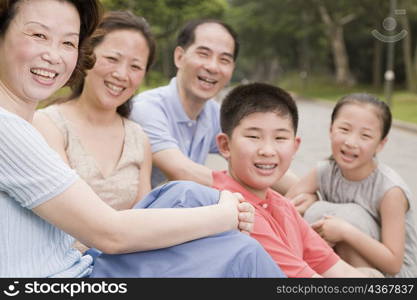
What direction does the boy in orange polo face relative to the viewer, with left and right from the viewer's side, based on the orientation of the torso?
facing the viewer and to the right of the viewer

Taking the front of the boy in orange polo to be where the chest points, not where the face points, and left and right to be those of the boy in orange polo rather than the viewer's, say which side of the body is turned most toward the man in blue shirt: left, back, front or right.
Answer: back

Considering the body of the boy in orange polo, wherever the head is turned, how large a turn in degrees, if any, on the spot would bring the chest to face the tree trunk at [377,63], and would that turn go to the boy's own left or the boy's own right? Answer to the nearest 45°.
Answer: approximately 135° to the boy's own left

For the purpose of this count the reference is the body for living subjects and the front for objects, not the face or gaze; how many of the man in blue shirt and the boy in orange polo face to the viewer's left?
0

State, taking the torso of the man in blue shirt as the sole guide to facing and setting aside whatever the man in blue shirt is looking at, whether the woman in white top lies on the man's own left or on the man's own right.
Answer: on the man's own right

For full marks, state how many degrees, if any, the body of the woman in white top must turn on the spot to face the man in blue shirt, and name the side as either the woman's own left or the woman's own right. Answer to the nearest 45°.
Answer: approximately 135° to the woman's own left

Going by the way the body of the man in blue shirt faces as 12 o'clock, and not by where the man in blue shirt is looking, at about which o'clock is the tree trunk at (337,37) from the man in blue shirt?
The tree trunk is roughly at 8 o'clock from the man in blue shirt.

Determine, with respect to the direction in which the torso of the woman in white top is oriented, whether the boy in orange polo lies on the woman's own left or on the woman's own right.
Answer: on the woman's own left
